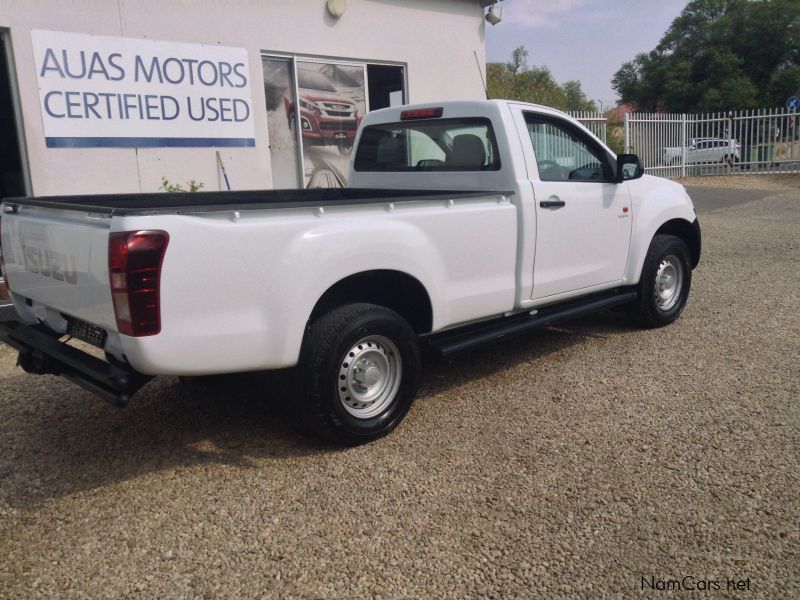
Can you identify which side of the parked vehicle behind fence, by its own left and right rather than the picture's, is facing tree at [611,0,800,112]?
right

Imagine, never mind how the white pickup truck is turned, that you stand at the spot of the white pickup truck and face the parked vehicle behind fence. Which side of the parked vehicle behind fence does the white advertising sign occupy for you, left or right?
left

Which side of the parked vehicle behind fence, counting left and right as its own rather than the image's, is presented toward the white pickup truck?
left

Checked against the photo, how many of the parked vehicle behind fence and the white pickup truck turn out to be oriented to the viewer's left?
1

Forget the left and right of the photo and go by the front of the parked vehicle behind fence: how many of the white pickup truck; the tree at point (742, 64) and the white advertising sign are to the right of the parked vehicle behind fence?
1

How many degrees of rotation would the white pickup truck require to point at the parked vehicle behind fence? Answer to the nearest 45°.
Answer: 0° — it already faces it

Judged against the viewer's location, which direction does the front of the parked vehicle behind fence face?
facing to the left of the viewer

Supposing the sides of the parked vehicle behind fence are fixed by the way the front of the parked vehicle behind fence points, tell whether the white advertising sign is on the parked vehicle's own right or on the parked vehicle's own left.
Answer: on the parked vehicle's own left

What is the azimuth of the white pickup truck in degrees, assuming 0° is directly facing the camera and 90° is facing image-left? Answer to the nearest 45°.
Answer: approximately 225°
